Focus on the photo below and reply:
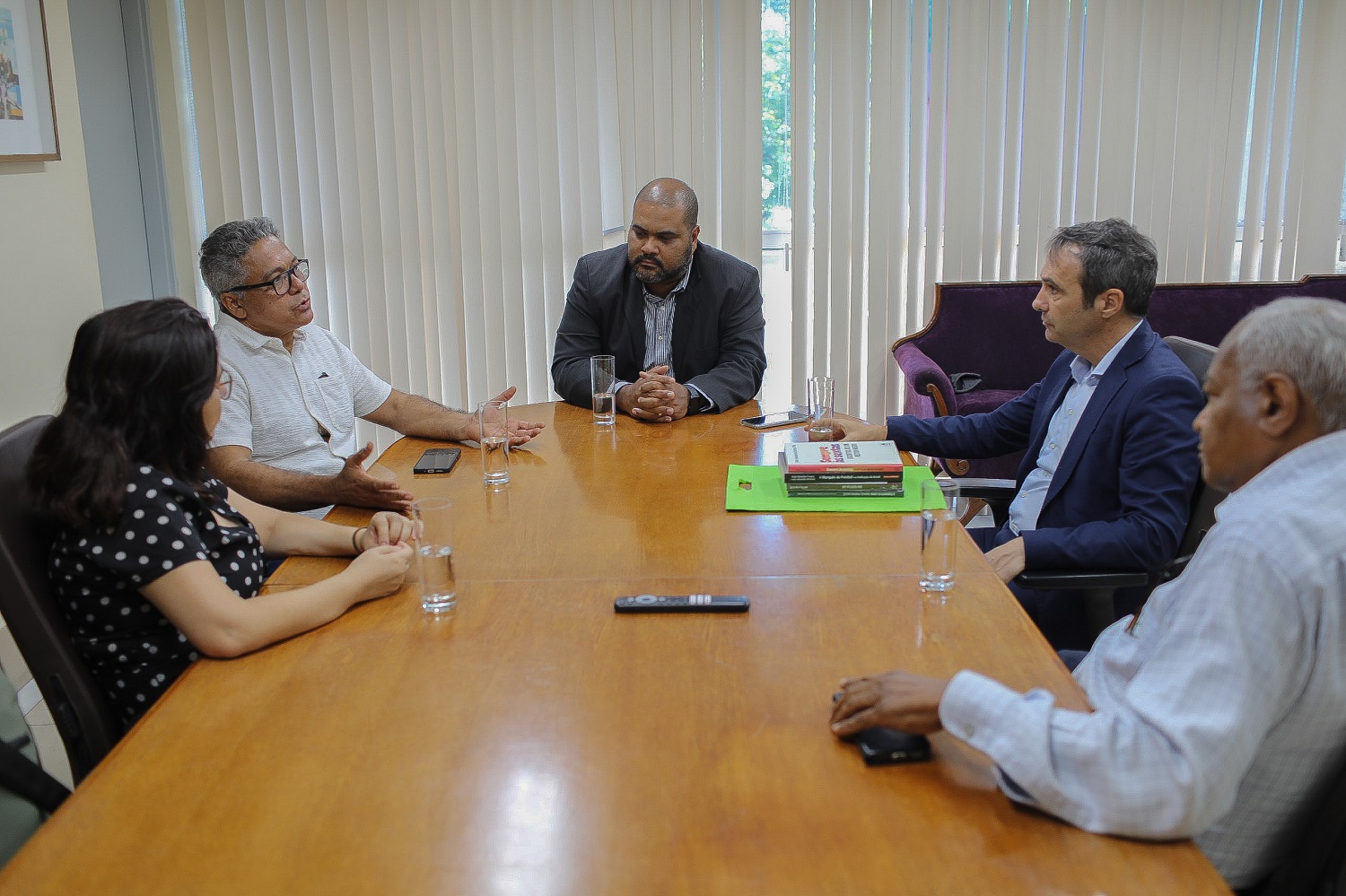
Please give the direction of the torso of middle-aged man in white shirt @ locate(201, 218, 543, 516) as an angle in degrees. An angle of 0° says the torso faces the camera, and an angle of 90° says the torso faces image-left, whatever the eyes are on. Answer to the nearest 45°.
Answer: approximately 315°

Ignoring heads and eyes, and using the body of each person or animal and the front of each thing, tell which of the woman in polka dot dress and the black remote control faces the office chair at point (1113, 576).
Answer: the woman in polka dot dress

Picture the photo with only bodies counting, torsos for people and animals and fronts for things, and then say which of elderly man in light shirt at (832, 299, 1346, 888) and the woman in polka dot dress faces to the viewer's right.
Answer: the woman in polka dot dress

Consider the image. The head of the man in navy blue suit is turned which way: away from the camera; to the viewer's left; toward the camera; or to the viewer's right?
to the viewer's left

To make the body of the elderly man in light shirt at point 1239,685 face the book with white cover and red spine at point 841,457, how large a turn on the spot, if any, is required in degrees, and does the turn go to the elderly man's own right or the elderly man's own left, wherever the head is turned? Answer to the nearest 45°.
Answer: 0° — they already face it

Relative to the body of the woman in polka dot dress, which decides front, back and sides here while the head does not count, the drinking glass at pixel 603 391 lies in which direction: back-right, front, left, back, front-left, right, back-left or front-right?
front-left

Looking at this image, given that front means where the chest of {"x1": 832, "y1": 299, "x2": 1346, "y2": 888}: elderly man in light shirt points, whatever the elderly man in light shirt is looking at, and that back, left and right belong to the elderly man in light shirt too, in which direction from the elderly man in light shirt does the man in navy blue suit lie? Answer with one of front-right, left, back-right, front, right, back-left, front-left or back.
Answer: front-right

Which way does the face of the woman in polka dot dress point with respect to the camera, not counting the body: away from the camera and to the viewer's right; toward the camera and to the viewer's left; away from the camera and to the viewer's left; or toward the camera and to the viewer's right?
away from the camera and to the viewer's right

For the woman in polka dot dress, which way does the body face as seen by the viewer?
to the viewer's right

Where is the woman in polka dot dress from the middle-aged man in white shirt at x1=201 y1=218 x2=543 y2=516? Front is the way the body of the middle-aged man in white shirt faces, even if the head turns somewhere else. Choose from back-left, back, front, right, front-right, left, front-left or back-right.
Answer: front-right

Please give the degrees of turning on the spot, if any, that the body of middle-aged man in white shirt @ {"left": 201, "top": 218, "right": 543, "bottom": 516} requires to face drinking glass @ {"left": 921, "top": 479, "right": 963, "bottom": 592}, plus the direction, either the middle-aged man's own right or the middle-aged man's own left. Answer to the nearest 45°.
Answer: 0° — they already face it

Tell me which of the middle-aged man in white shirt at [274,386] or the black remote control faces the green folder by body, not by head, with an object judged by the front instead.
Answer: the middle-aged man in white shirt
